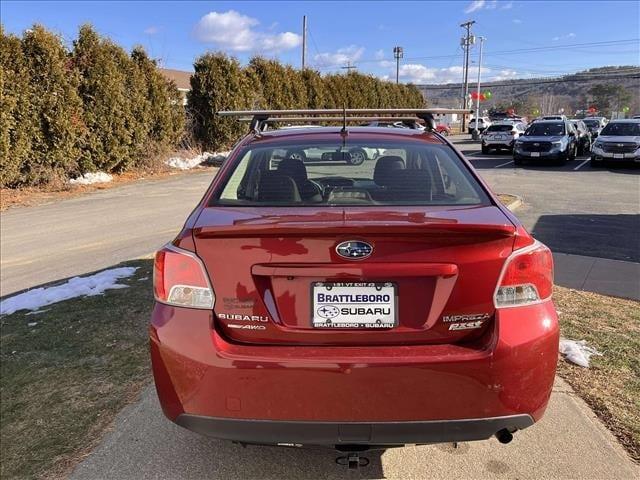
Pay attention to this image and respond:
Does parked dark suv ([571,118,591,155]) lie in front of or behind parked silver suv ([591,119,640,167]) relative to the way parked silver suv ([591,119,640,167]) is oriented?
behind

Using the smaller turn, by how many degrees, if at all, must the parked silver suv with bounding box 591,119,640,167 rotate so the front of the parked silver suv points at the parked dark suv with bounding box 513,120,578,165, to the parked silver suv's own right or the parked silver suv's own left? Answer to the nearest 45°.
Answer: approximately 90° to the parked silver suv's own right

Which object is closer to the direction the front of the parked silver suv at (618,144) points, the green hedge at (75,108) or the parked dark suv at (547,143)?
the green hedge

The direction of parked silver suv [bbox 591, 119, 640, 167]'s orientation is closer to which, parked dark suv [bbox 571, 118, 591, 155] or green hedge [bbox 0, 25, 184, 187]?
the green hedge

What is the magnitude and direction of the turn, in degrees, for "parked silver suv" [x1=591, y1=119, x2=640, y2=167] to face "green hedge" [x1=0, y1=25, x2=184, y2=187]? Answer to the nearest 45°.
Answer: approximately 45° to its right

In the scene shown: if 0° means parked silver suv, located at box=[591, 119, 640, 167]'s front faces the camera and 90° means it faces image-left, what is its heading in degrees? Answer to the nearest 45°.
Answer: approximately 0°

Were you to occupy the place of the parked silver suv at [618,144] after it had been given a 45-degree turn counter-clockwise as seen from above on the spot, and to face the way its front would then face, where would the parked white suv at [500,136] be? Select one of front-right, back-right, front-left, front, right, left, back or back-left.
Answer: back

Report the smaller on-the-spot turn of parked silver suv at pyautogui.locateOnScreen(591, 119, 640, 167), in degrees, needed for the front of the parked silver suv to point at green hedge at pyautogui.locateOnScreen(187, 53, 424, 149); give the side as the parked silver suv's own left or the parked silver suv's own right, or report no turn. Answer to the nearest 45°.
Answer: approximately 90° to the parked silver suv's own right
